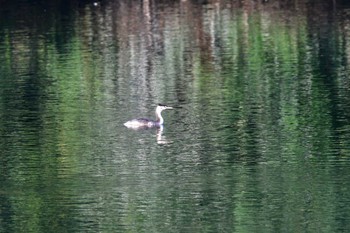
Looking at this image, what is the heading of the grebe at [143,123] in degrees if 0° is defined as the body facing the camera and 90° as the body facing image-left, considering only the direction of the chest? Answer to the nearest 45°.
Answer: approximately 270°
